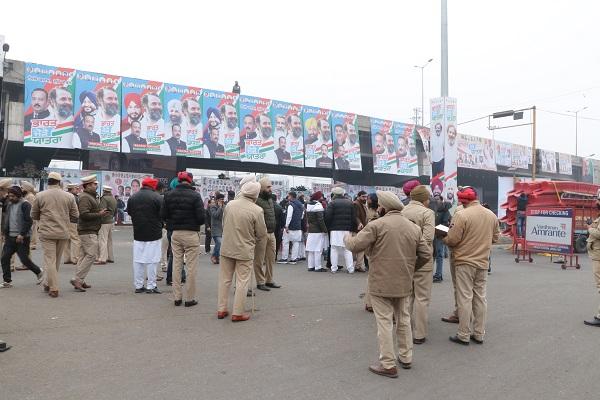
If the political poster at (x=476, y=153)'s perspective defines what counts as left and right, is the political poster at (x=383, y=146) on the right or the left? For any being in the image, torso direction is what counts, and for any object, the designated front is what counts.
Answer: on its right

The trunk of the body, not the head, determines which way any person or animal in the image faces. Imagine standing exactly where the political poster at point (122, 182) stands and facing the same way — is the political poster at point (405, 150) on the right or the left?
on its left

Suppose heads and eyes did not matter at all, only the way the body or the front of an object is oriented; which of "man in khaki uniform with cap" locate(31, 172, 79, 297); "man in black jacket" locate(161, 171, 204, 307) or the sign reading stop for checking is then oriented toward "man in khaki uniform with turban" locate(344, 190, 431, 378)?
the sign reading stop for checking

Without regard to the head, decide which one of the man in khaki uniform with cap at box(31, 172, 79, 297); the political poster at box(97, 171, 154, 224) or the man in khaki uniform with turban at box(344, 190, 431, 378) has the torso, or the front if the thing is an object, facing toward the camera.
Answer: the political poster

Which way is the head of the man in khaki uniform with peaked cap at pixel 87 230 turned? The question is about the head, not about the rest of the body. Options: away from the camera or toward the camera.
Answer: toward the camera

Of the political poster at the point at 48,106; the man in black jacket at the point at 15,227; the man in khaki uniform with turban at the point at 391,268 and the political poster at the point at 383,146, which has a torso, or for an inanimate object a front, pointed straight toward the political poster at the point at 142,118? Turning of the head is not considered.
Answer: the man in khaki uniform with turban

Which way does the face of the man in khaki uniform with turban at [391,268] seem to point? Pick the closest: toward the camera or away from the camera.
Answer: away from the camera

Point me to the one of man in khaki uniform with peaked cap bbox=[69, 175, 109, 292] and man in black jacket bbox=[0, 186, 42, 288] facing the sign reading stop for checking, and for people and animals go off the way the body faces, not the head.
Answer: the man in khaki uniform with peaked cap

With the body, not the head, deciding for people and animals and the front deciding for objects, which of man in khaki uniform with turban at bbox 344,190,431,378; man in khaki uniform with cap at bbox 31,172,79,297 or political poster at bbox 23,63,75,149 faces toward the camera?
the political poster

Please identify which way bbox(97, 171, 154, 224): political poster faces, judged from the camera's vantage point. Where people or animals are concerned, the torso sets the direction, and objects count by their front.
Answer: facing the viewer

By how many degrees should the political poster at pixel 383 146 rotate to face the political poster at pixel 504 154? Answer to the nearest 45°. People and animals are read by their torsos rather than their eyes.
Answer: approximately 90° to its left

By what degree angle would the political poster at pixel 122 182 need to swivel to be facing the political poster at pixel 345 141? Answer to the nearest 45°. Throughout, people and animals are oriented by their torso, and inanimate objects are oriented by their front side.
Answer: approximately 90° to its left
